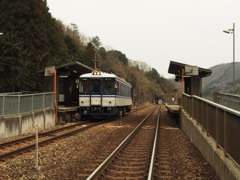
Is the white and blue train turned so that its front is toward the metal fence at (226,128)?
yes

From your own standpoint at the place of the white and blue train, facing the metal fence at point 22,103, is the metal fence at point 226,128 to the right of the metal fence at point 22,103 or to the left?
left

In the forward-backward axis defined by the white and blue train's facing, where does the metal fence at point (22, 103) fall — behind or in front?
in front

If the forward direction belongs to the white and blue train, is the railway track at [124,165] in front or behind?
in front

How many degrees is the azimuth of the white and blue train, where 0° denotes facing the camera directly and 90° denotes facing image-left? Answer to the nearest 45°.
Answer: approximately 0°
